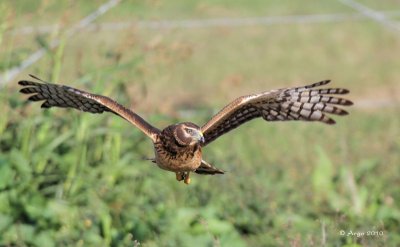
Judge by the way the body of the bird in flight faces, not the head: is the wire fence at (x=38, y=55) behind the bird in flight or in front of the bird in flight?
behind

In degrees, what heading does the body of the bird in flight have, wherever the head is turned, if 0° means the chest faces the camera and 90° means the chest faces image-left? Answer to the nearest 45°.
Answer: approximately 0°
